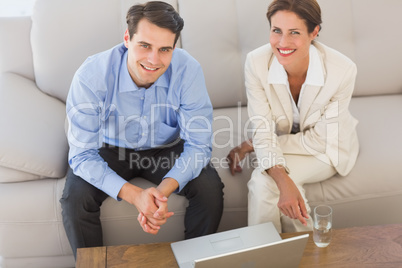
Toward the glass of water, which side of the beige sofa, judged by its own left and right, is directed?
front

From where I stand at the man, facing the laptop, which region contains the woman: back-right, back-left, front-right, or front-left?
front-left

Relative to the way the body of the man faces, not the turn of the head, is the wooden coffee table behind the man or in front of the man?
in front

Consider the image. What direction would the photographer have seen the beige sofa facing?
facing the viewer

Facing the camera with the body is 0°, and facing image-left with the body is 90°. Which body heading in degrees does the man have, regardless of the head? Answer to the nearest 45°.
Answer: approximately 0°

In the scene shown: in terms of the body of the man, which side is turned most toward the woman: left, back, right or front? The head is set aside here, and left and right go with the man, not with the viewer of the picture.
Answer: left

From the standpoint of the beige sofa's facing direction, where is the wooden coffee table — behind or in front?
in front

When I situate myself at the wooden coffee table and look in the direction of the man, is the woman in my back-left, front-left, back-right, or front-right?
front-right

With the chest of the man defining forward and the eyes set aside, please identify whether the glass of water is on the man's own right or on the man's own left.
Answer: on the man's own left

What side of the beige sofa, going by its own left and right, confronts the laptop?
front
